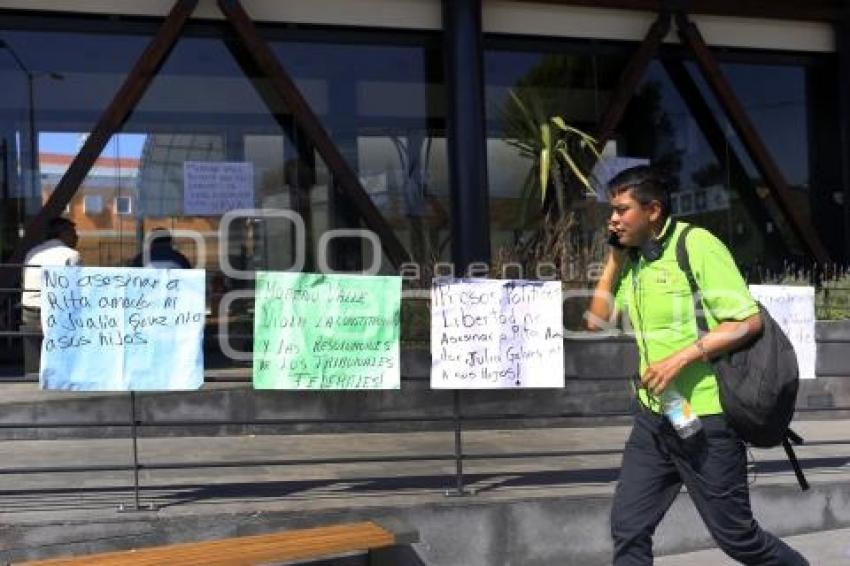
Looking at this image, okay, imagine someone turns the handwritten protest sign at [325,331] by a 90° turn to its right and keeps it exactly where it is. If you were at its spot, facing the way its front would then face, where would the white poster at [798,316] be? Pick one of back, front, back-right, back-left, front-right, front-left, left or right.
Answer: back

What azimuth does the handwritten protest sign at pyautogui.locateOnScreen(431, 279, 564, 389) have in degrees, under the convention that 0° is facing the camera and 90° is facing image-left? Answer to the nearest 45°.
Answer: approximately 0°

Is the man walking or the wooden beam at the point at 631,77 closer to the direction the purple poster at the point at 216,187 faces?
the man walking

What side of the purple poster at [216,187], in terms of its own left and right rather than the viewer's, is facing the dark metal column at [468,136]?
left

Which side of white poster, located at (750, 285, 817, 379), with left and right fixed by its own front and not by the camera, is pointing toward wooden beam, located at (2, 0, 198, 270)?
right

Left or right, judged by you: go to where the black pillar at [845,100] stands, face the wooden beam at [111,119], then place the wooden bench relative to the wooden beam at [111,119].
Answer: left

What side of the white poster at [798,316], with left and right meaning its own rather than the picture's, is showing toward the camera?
front

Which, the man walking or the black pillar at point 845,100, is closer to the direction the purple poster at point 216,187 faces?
the man walking

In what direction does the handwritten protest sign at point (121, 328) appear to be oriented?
toward the camera

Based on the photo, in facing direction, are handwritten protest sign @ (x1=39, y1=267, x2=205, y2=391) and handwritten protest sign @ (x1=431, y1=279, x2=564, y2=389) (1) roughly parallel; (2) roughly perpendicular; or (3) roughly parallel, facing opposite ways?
roughly parallel

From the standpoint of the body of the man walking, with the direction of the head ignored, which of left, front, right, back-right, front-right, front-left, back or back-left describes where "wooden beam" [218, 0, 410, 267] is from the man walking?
right

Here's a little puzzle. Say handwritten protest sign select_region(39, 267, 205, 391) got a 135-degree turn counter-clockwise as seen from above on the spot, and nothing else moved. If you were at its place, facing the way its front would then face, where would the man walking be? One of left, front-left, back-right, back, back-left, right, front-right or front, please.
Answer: right

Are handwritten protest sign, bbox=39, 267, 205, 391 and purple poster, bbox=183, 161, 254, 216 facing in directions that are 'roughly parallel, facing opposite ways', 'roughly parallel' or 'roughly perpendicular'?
roughly parallel

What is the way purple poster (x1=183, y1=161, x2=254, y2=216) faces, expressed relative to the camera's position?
facing the viewer

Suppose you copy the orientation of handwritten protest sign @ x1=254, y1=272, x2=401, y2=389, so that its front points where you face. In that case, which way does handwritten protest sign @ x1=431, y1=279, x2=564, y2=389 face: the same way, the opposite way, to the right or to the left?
the same way

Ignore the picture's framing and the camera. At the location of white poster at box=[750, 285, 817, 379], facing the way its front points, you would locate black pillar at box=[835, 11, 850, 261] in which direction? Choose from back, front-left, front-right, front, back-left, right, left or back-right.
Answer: back

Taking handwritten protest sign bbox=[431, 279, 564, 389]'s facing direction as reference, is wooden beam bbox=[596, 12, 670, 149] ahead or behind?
behind

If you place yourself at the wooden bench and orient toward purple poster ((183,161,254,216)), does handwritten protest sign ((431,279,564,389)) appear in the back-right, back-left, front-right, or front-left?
front-right

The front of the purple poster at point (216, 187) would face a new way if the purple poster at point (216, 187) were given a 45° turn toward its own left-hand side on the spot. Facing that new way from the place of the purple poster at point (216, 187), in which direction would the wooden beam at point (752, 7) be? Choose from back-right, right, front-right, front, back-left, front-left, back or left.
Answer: front-left
